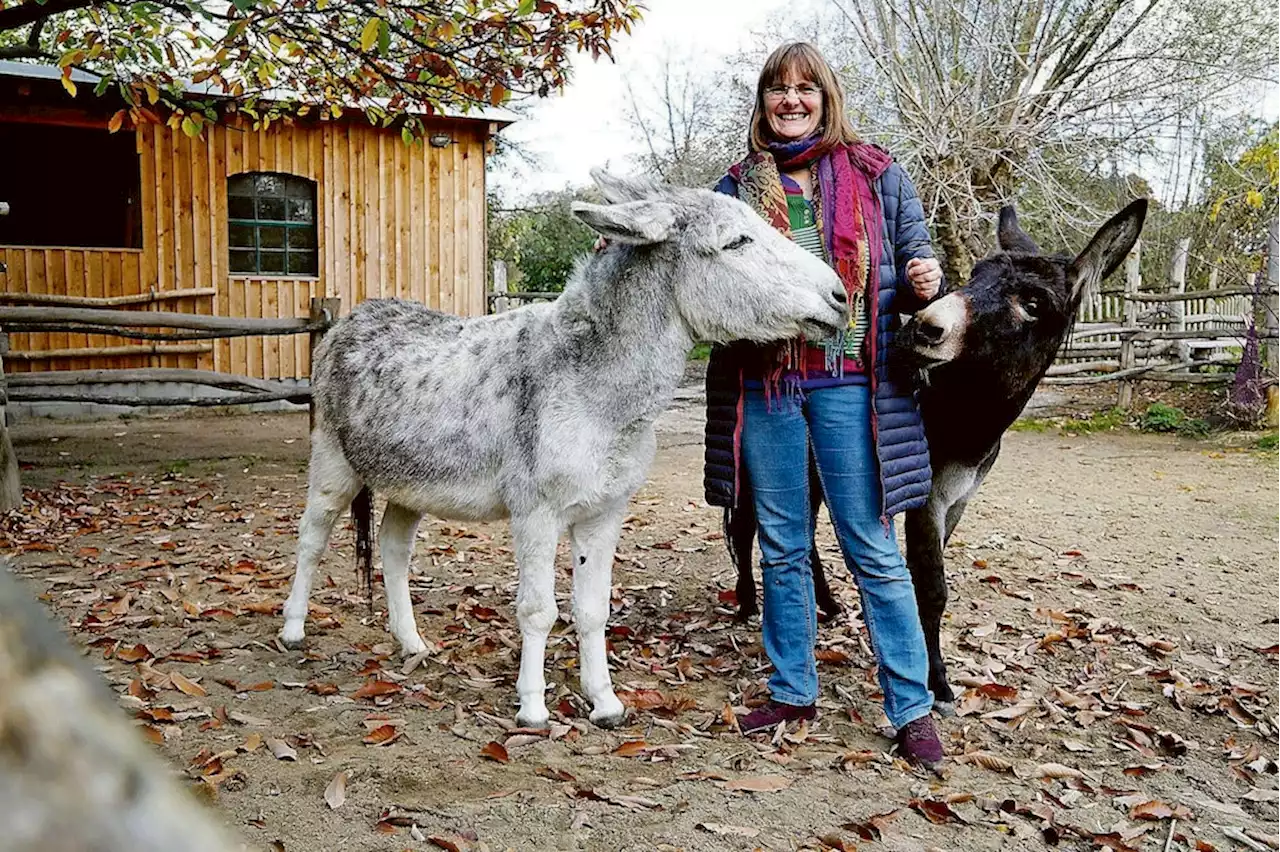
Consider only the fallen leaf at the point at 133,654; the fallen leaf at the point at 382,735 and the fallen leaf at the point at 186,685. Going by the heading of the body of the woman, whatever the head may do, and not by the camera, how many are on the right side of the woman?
3

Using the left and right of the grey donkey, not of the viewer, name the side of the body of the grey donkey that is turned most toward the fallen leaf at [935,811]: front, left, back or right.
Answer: front

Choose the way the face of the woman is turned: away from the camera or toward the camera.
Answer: toward the camera

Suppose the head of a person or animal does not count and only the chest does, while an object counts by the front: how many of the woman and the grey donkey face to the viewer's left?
0

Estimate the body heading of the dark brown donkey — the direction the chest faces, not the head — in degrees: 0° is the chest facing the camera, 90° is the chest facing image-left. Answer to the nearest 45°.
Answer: approximately 315°

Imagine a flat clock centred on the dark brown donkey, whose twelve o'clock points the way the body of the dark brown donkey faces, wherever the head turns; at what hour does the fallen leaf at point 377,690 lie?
The fallen leaf is roughly at 4 o'clock from the dark brown donkey.

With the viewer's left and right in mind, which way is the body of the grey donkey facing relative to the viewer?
facing the viewer and to the right of the viewer

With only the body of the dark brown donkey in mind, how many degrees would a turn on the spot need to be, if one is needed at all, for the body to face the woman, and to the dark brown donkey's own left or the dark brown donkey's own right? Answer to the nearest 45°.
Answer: approximately 90° to the dark brown donkey's own right

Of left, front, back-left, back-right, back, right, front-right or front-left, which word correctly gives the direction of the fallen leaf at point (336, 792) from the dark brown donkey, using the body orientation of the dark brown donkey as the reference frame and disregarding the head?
right

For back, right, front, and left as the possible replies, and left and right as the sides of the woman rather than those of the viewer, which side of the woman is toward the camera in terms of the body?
front

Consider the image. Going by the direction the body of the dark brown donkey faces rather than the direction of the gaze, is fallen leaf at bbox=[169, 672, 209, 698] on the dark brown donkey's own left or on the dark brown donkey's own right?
on the dark brown donkey's own right
